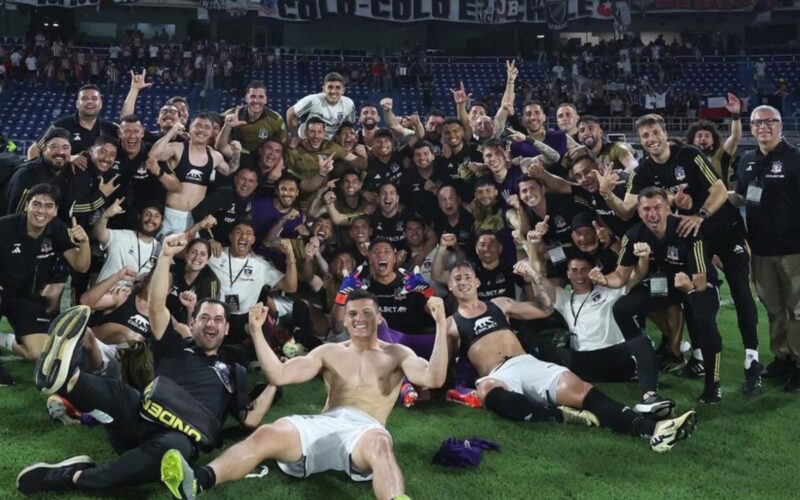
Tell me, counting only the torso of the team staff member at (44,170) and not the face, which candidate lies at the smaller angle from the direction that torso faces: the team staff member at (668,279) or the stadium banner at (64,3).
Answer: the team staff member

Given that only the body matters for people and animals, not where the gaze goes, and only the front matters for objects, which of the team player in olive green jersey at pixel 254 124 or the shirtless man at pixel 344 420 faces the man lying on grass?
the team player in olive green jersey

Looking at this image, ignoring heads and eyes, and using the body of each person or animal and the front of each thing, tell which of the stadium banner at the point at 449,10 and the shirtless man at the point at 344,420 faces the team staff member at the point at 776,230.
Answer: the stadium banner

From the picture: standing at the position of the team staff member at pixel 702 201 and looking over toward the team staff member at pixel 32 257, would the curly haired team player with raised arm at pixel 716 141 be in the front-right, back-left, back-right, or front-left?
back-right

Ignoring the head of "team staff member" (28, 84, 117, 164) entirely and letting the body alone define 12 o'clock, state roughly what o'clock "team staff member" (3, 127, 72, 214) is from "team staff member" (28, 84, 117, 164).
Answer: "team staff member" (3, 127, 72, 214) is roughly at 1 o'clock from "team staff member" (28, 84, 117, 164).

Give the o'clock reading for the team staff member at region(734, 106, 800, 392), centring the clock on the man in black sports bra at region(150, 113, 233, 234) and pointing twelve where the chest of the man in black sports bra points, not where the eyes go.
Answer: The team staff member is roughly at 10 o'clock from the man in black sports bra.

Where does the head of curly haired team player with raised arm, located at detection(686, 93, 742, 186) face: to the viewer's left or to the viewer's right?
to the viewer's left
